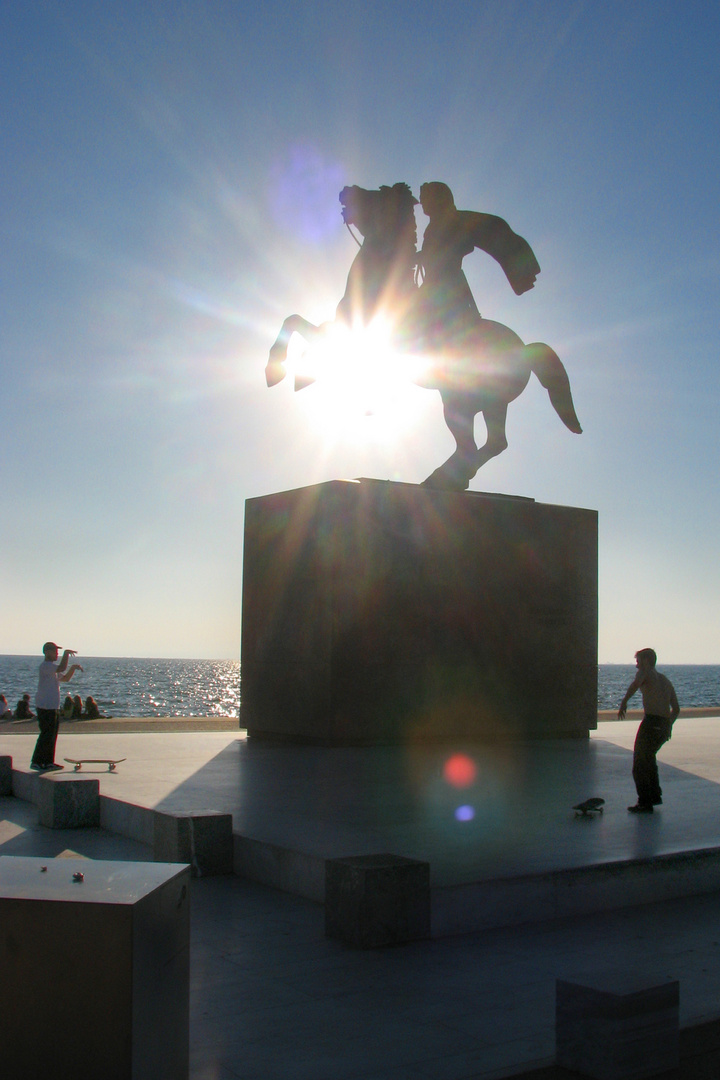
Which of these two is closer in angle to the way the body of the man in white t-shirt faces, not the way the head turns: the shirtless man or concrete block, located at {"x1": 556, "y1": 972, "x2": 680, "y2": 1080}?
the shirtless man

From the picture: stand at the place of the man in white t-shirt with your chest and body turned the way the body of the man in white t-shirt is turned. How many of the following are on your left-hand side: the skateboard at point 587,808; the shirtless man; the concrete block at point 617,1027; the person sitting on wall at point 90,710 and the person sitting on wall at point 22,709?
2

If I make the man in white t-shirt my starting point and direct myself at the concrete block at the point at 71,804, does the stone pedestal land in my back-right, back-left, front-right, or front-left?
back-left

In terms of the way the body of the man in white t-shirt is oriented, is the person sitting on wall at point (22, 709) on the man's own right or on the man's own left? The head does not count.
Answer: on the man's own left

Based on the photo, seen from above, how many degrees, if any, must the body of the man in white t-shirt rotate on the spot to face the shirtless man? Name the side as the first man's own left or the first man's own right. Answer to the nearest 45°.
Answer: approximately 45° to the first man's own right

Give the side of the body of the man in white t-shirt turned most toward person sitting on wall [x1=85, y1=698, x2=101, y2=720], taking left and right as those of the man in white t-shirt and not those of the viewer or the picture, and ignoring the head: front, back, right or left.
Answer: left

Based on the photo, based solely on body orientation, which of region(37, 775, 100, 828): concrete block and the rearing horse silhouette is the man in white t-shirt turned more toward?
the rearing horse silhouette

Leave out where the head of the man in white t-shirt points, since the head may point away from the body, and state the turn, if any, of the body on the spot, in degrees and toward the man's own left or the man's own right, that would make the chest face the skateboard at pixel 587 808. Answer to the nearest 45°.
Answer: approximately 45° to the man's own right

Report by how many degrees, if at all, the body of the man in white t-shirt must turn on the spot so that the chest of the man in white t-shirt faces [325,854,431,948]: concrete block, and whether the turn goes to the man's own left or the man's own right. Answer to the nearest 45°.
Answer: approximately 90° to the man's own right

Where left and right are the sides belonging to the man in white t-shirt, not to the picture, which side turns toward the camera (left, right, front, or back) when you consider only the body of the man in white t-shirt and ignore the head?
right

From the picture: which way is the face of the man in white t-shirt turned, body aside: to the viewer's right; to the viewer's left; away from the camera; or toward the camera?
to the viewer's right

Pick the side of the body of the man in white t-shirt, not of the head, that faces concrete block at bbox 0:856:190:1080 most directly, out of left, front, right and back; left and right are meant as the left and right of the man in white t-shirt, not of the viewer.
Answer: right
